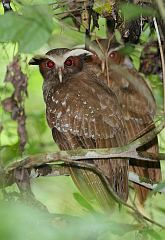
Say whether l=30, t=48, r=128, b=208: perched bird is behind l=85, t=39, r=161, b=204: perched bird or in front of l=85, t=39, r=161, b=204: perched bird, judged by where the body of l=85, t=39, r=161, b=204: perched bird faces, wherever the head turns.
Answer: in front

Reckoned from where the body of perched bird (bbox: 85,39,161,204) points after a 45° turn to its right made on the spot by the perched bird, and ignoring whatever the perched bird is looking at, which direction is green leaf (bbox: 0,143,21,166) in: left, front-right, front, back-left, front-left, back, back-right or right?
front
